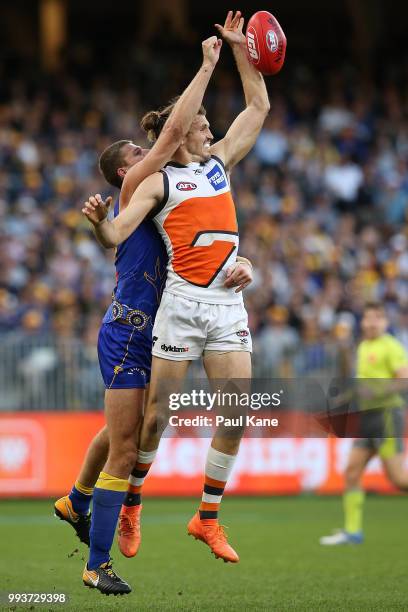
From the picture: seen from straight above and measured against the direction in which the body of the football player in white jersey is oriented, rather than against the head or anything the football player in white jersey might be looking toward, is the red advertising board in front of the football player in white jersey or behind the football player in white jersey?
behind

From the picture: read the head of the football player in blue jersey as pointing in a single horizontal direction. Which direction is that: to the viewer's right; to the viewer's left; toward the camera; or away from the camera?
to the viewer's right

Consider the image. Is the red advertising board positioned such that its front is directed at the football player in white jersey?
yes

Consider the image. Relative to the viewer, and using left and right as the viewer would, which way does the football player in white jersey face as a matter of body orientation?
facing the viewer and to the right of the viewer
